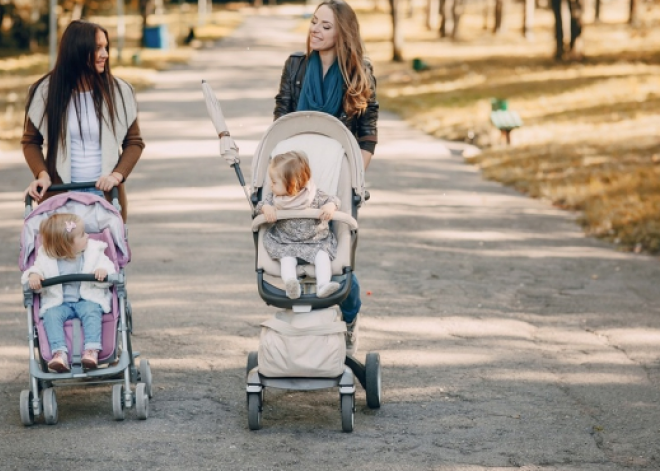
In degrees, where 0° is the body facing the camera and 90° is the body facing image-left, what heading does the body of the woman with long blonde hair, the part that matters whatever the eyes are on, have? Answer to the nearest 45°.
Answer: approximately 0°

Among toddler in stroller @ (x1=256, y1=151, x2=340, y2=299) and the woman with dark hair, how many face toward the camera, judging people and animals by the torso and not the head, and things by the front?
2

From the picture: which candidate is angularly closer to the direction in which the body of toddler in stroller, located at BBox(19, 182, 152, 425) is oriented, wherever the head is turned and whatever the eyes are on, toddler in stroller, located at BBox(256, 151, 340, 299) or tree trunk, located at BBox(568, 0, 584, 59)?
the toddler in stroller

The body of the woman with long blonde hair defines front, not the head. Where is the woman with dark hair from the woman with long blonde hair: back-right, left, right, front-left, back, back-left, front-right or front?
right
